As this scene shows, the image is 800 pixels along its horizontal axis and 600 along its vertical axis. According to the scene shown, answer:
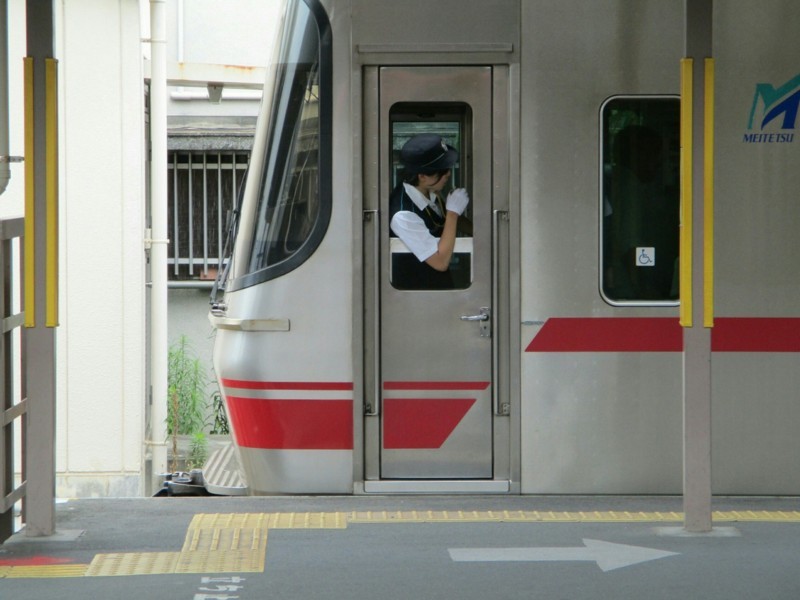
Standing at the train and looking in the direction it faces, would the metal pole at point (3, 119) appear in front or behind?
in front

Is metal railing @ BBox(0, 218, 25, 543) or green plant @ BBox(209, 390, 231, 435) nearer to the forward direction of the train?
the metal railing

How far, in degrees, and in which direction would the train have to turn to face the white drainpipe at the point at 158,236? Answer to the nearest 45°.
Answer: approximately 45° to its right

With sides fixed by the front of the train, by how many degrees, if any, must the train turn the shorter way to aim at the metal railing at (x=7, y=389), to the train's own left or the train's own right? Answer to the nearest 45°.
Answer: approximately 45° to the train's own left

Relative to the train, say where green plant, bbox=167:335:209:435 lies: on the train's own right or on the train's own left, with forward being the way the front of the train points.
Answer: on the train's own right

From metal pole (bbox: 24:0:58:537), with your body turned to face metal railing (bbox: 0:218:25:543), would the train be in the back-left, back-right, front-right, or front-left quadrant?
back-right

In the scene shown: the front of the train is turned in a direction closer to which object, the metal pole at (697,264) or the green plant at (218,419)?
the green plant

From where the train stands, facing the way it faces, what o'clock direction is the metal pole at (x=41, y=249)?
The metal pole is roughly at 11 o'clock from the train.

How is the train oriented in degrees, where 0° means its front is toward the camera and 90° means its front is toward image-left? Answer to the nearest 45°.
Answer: approximately 90°

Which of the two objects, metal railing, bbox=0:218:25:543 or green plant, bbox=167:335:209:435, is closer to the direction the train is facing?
the metal railing

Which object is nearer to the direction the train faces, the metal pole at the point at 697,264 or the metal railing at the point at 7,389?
the metal railing

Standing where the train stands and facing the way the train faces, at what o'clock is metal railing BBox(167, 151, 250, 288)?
The metal railing is roughly at 2 o'clock from the train.

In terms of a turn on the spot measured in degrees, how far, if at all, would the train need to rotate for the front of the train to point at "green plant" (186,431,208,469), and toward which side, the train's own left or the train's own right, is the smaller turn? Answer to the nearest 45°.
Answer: approximately 45° to the train's own right

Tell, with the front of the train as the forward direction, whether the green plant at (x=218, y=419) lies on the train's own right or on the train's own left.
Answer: on the train's own right

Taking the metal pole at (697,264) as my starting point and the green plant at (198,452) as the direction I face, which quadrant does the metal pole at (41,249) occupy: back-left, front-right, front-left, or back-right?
front-left
